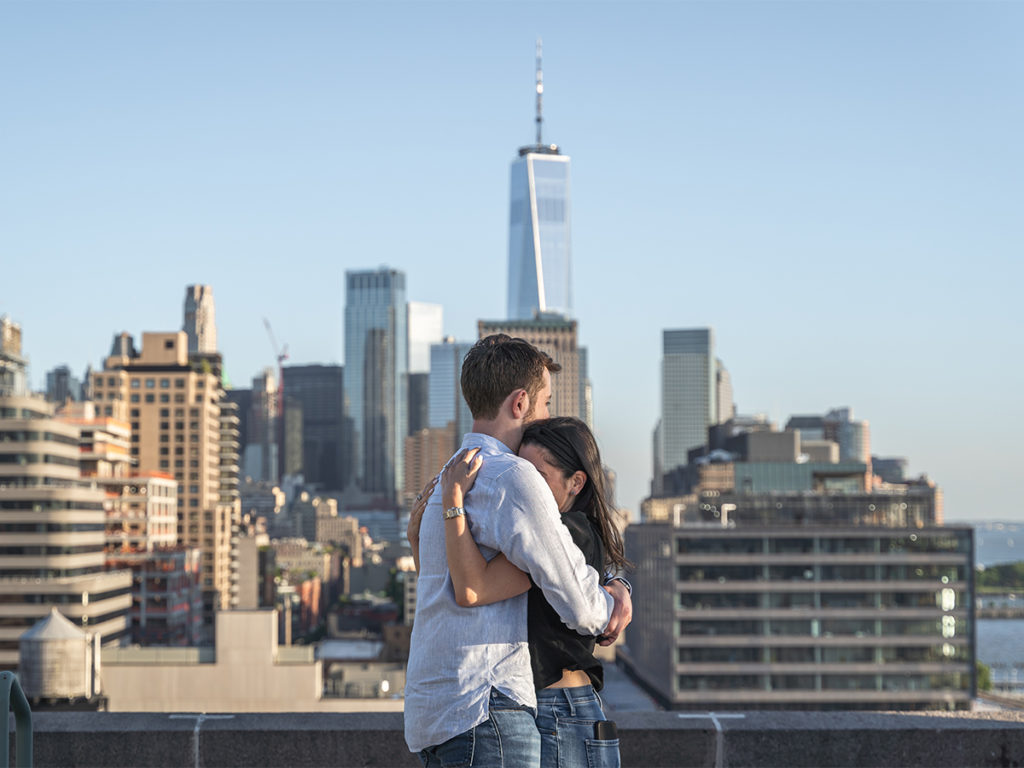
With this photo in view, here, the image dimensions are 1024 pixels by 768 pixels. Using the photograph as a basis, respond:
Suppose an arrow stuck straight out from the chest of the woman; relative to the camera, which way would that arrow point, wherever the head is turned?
to the viewer's left

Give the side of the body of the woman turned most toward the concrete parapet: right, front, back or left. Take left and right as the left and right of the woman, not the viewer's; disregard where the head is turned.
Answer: right

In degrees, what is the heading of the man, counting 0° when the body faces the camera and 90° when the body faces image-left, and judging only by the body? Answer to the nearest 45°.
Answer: approximately 225°
